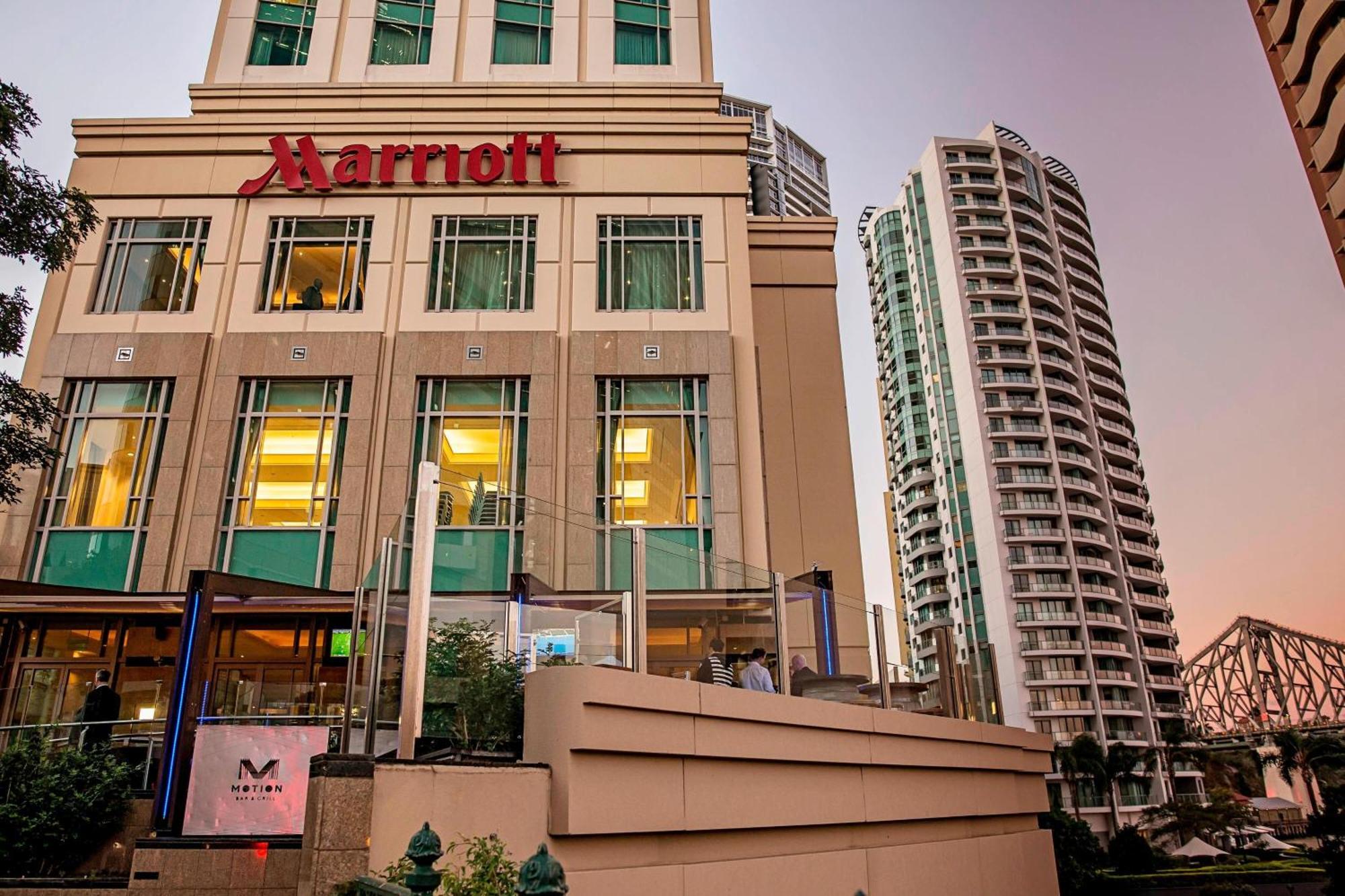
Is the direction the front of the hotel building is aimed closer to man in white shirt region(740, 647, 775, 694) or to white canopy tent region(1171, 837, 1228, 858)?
the man in white shirt

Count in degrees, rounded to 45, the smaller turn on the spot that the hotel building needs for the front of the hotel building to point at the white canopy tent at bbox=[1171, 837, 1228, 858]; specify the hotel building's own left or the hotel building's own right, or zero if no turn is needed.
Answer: approximately 135° to the hotel building's own left

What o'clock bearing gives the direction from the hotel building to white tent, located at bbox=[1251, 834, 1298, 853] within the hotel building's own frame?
The white tent is roughly at 8 o'clock from the hotel building.

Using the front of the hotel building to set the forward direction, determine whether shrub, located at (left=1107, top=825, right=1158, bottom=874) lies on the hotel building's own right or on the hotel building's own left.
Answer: on the hotel building's own left

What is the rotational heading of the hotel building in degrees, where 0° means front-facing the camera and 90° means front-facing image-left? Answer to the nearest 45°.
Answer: approximately 0°
